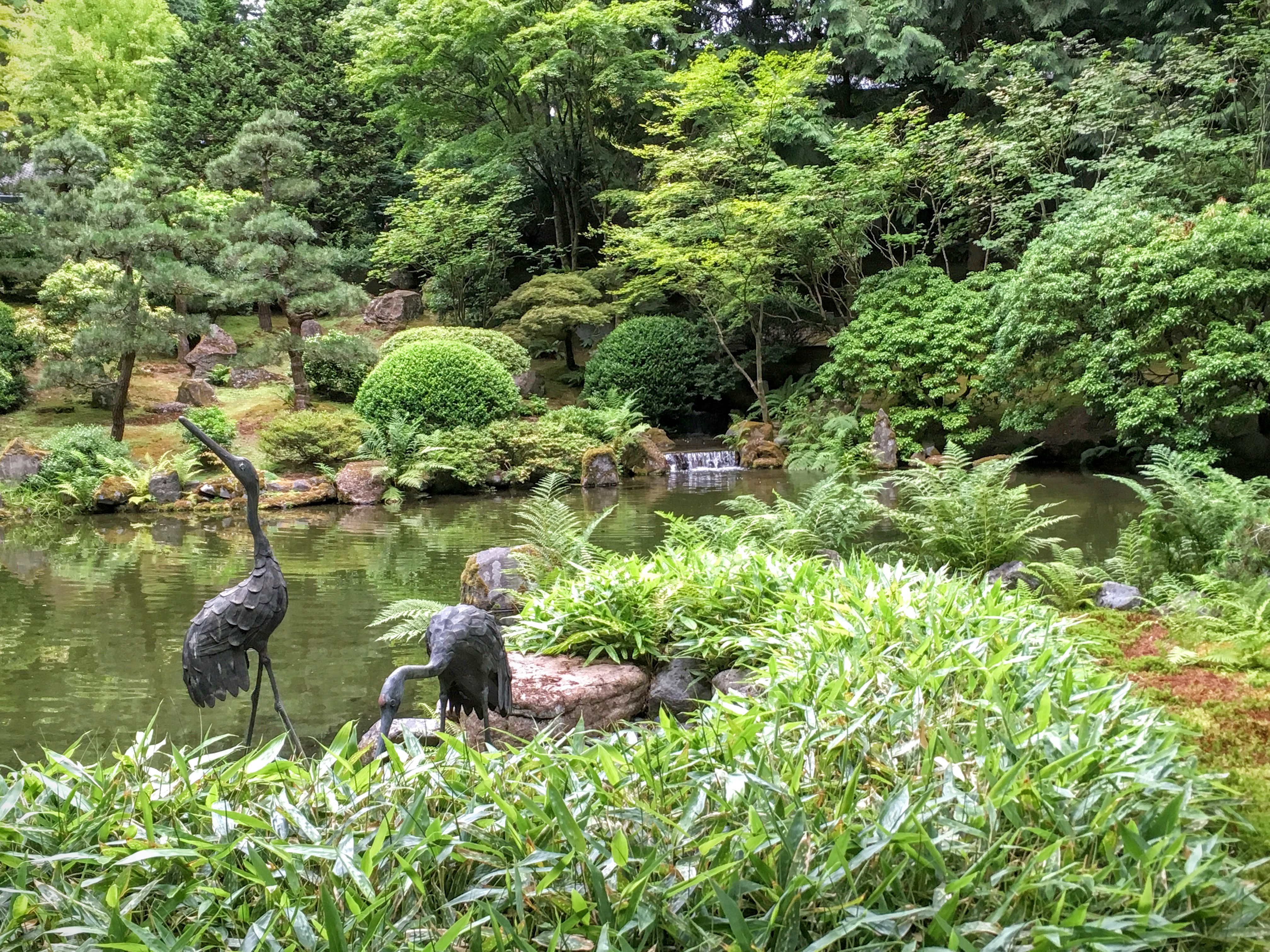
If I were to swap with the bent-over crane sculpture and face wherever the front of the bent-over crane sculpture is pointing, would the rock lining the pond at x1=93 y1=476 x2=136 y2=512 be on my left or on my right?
on my right

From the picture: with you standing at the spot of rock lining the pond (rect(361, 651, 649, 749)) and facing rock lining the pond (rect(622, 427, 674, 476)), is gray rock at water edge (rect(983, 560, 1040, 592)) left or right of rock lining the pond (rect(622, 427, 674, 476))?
right

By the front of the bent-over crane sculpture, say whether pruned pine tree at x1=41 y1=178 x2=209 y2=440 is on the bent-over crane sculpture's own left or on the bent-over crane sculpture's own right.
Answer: on the bent-over crane sculpture's own right

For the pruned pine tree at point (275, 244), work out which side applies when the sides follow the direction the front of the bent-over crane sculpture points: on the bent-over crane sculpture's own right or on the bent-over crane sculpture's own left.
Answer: on the bent-over crane sculpture's own right

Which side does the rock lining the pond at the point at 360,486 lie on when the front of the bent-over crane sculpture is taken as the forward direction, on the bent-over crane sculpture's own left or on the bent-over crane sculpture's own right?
on the bent-over crane sculpture's own right

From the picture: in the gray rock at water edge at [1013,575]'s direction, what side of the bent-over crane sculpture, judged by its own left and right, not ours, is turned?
back

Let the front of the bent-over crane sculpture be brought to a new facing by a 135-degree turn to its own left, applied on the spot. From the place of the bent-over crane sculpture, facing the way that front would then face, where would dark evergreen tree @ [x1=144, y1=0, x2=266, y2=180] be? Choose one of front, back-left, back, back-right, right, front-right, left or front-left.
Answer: left

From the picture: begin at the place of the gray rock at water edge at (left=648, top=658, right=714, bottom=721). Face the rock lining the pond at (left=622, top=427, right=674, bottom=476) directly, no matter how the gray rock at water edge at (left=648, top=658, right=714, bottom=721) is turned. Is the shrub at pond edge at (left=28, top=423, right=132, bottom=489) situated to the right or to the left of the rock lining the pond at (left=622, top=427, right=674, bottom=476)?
left

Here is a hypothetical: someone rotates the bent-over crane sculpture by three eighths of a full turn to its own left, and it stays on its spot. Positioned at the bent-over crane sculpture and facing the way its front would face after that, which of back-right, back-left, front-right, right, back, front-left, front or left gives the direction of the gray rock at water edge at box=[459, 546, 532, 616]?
left

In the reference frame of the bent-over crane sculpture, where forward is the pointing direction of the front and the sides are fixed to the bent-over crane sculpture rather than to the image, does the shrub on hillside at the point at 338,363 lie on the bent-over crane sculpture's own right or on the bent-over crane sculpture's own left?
on the bent-over crane sculpture's own right
